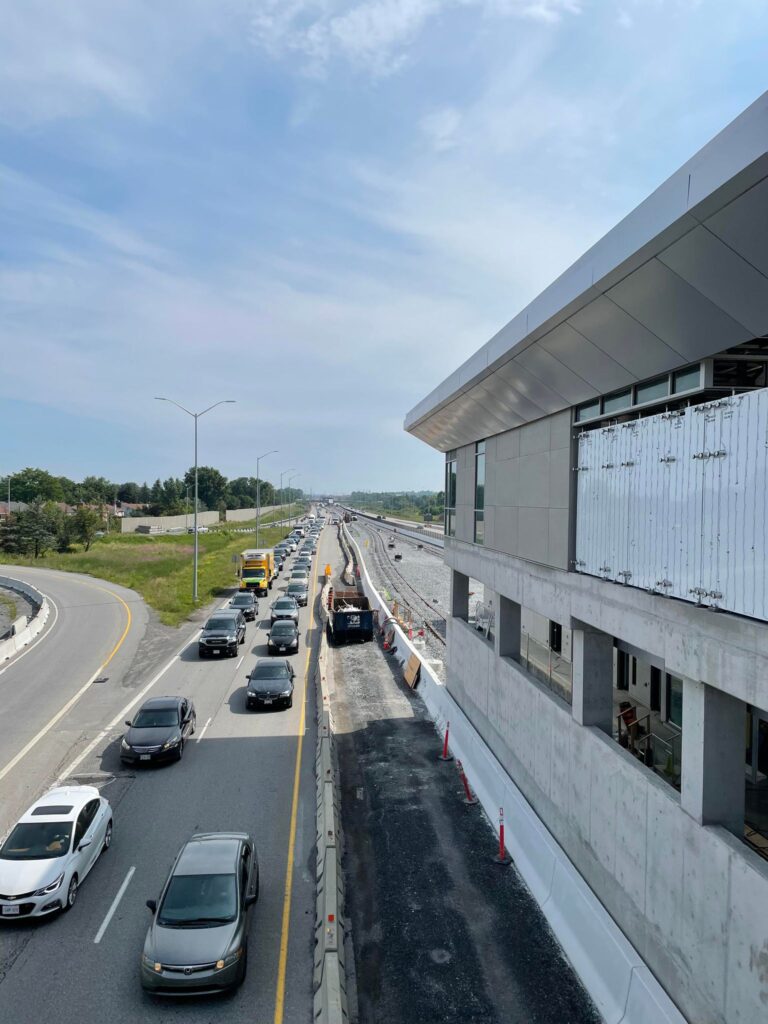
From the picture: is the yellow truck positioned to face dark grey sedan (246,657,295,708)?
yes

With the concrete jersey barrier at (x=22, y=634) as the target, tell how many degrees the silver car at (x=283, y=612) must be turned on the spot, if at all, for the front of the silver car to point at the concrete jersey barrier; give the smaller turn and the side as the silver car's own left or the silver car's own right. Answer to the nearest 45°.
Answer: approximately 90° to the silver car's own right

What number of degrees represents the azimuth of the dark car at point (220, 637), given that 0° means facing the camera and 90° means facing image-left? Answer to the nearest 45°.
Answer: approximately 0°

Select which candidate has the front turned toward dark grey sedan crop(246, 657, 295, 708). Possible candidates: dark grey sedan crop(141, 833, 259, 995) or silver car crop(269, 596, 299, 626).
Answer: the silver car

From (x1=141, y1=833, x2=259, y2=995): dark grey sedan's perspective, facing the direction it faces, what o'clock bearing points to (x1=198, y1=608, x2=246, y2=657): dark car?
The dark car is roughly at 6 o'clock from the dark grey sedan.

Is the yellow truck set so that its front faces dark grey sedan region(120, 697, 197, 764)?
yes

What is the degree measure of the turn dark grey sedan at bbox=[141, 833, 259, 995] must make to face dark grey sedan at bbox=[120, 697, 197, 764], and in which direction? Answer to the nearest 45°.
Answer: approximately 180°

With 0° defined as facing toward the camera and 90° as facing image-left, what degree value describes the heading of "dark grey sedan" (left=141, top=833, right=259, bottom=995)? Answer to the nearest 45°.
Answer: approximately 0°

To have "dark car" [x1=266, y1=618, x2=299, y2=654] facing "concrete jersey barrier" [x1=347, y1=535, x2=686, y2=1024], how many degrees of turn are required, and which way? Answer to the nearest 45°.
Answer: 0° — it already faces it
